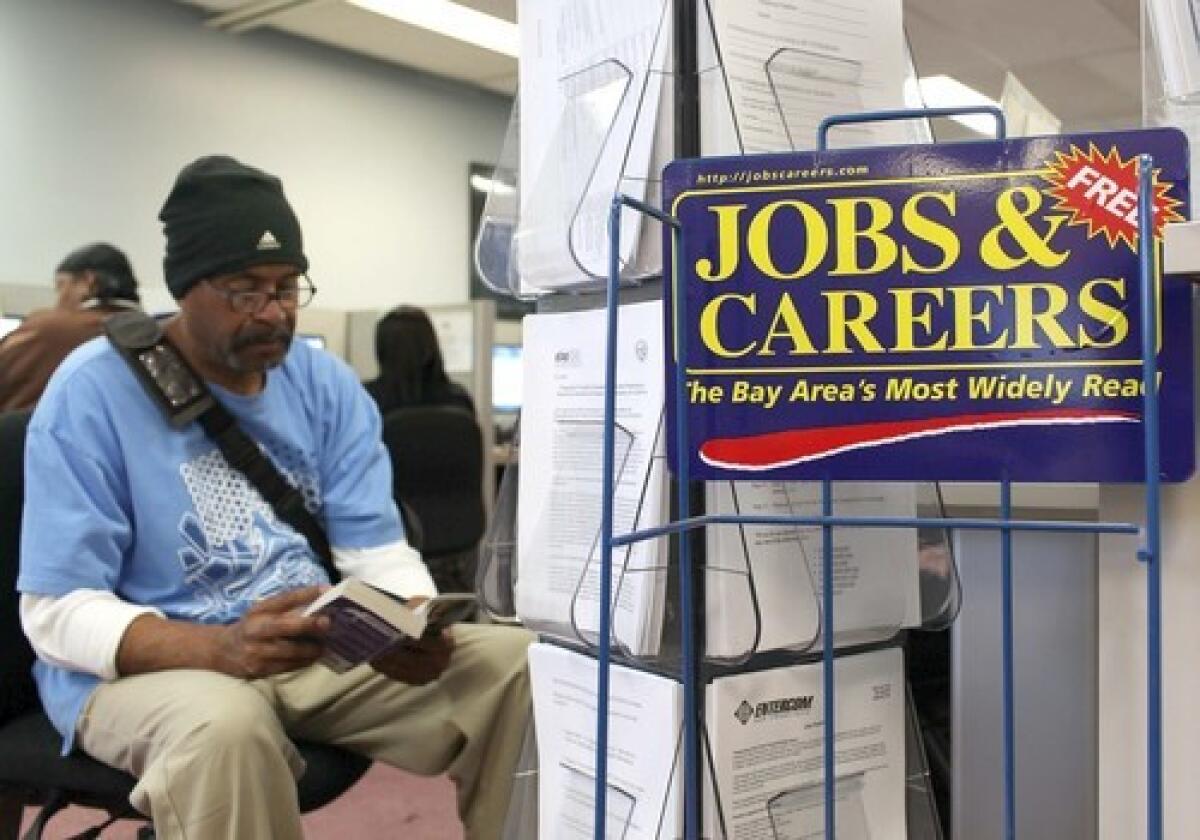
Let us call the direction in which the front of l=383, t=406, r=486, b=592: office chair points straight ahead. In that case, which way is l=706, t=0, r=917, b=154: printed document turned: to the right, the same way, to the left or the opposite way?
the opposite way

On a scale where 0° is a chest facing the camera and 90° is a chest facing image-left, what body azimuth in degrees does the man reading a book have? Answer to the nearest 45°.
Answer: approximately 315°

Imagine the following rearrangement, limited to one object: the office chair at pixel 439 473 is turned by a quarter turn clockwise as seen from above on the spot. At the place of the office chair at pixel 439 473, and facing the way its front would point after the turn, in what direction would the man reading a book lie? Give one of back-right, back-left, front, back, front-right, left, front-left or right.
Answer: right

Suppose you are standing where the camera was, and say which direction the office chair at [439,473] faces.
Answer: facing away from the viewer

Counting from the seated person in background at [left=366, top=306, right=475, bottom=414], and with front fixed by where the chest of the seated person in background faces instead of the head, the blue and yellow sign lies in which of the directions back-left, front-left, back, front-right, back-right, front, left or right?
back

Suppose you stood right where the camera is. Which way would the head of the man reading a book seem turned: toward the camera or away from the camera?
toward the camera

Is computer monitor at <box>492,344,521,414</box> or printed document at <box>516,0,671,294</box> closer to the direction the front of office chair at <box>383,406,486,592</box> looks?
the computer monitor

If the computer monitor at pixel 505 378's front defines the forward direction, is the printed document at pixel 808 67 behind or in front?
in front

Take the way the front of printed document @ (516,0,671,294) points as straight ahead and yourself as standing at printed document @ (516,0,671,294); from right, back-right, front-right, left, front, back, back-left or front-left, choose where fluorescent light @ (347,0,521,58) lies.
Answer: back

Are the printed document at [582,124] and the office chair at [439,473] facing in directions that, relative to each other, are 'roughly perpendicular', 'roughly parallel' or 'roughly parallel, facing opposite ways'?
roughly parallel, facing opposite ways

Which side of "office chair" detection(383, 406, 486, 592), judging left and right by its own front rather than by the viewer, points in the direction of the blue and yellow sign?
back

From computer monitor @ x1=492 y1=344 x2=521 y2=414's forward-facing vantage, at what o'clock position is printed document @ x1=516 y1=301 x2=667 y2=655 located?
The printed document is roughly at 12 o'clock from the computer monitor.

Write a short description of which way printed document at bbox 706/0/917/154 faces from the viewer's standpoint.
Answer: facing the viewer

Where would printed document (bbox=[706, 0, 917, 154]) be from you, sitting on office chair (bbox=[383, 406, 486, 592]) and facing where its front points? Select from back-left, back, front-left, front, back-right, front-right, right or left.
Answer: back

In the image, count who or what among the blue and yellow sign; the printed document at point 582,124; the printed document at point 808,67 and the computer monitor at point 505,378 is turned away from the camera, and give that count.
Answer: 0

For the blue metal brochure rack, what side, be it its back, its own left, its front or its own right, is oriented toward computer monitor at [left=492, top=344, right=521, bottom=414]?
back

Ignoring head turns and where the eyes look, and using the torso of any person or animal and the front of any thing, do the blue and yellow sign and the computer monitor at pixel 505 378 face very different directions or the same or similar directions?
same or similar directions

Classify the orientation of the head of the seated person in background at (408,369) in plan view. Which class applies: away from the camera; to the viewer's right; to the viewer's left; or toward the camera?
away from the camera

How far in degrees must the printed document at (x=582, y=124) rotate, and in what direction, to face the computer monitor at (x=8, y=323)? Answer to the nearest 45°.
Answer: approximately 135° to its right
